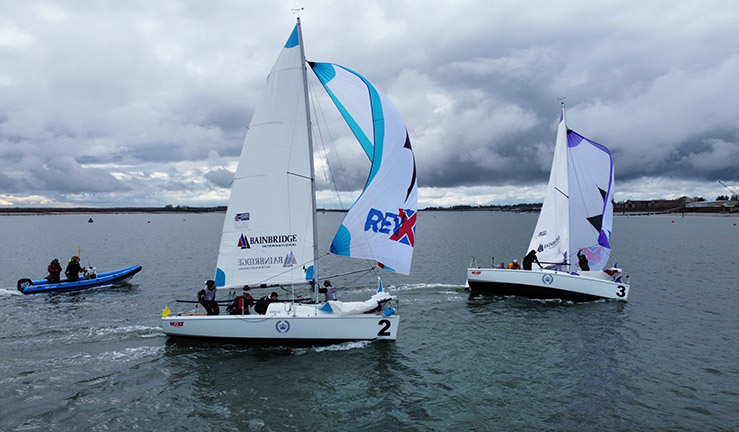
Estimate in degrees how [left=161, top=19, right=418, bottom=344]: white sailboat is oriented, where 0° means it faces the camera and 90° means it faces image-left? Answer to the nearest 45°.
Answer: approximately 270°

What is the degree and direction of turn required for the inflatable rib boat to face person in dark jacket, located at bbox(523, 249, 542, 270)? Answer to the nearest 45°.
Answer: approximately 45° to its right

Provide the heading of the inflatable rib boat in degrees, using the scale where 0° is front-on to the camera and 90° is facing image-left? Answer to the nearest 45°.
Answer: approximately 270°

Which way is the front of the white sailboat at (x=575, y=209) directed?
to the viewer's right

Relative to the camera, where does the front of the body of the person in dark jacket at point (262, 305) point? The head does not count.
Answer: to the viewer's right

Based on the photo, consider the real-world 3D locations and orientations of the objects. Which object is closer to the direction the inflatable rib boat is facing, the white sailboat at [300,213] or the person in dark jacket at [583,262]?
the person in dark jacket

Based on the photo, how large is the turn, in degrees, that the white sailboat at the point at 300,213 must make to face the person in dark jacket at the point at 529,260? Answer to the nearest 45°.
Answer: approximately 45° to its left

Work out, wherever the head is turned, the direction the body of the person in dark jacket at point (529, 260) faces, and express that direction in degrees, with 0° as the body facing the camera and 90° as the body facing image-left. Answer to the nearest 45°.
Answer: approximately 270°

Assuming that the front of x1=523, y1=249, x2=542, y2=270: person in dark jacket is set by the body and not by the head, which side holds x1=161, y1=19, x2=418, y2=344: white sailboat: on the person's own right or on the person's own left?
on the person's own right
